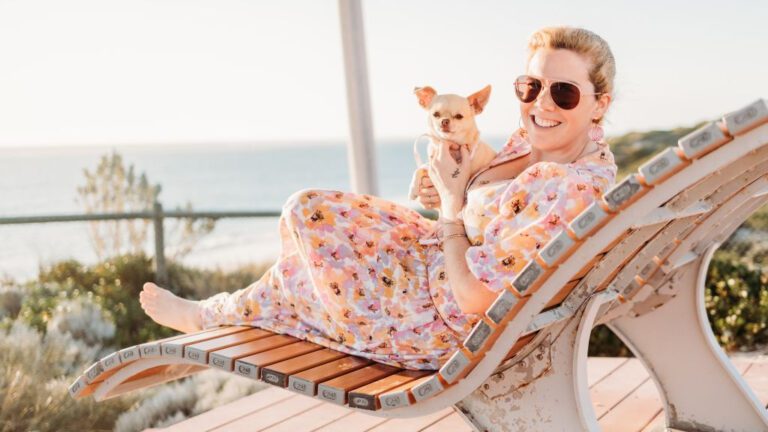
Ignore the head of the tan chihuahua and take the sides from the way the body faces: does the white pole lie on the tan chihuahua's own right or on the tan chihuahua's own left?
on the tan chihuahua's own right

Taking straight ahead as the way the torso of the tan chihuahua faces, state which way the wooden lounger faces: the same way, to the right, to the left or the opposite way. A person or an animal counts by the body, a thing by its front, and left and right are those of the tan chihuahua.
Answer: to the right

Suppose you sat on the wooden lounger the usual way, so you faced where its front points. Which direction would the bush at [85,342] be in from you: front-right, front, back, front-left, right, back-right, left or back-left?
front

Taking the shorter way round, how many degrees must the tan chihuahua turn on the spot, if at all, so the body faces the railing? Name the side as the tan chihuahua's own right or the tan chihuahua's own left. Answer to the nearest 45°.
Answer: approximately 90° to the tan chihuahua's own right

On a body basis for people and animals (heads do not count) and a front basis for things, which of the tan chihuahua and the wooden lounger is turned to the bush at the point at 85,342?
the wooden lounger

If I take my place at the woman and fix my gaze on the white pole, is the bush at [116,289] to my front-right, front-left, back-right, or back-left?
front-left

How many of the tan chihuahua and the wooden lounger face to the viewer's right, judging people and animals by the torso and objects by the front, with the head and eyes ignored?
0

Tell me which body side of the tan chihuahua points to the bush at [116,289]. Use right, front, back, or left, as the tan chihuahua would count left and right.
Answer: right

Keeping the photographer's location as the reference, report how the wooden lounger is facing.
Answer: facing away from the viewer and to the left of the viewer

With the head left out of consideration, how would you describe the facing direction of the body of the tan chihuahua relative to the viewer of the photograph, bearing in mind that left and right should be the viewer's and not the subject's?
facing the viewer and to the left of the viewer

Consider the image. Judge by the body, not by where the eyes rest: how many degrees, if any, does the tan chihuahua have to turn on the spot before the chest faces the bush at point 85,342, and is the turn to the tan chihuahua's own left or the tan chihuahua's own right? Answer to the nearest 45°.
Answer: approximately 90° to the tan chihuahua's own right

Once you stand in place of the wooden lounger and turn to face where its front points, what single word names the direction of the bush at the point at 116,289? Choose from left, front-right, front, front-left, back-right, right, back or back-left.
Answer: front
